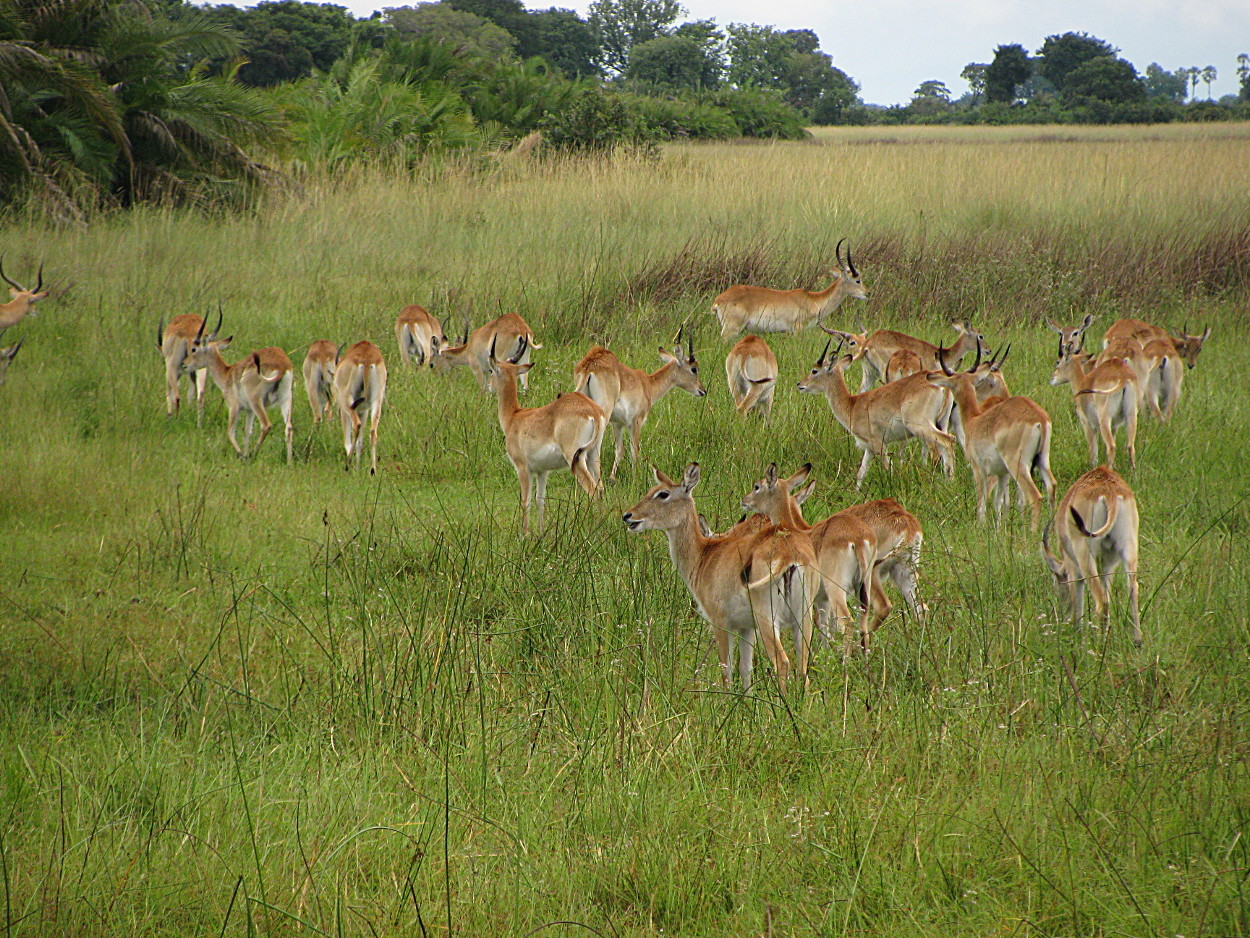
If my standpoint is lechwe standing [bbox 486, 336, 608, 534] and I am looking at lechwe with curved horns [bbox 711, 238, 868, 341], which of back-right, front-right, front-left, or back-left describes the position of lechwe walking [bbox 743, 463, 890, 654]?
back-right

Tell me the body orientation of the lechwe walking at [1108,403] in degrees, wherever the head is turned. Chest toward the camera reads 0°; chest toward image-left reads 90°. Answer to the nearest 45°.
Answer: approximately 135°

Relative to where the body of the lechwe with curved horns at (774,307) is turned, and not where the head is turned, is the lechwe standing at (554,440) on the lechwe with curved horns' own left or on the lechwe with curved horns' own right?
on the lechwe with curved horns' own right

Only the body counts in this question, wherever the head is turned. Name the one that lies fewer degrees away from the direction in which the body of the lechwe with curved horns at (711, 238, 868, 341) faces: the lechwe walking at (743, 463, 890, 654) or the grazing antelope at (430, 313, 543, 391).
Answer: the lechwe walking

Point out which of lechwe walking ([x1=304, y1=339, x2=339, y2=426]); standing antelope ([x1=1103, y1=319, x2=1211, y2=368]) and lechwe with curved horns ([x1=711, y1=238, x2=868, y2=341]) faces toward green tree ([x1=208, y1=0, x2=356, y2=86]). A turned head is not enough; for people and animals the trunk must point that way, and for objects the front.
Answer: the lechwe walking

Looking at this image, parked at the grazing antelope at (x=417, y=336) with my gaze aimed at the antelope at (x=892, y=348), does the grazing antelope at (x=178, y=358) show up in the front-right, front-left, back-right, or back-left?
back-right

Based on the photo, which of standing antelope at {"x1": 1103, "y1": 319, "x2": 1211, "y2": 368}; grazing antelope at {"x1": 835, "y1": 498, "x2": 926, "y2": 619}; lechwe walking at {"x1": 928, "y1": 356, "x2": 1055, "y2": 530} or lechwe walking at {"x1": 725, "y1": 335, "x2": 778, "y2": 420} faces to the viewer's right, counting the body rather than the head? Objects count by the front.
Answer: standing antelope at {"x1": 1103, "y1": 319, "x2": 1211, "y2": 368}

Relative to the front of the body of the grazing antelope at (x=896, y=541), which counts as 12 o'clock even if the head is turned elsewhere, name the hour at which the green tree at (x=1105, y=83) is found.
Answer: The green tree is roughly at 2 o'clock from the grazing antelope.

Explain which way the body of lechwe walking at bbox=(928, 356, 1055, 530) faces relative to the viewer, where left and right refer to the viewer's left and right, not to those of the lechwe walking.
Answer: facing away from the viewer and to the left of the viewer
